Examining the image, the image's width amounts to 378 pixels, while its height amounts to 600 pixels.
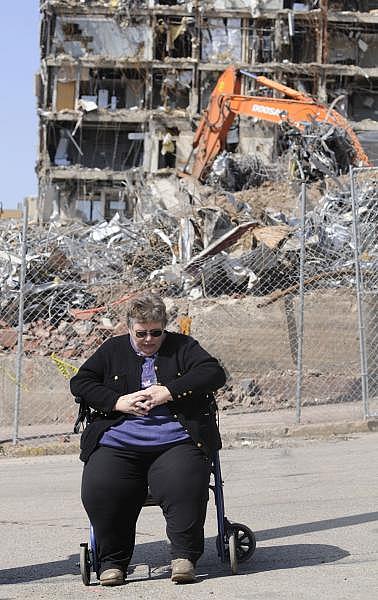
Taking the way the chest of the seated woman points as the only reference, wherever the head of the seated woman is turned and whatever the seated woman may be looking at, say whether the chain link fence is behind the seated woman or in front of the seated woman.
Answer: behind

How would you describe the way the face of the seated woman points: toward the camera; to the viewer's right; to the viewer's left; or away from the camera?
toward the camera

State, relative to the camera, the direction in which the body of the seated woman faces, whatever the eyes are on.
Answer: toward the camera

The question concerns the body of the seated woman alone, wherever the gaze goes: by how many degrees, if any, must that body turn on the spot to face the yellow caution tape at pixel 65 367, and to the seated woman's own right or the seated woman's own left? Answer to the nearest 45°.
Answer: approximately 180°

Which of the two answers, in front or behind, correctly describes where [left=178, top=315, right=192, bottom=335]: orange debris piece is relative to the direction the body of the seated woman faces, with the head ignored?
behind
